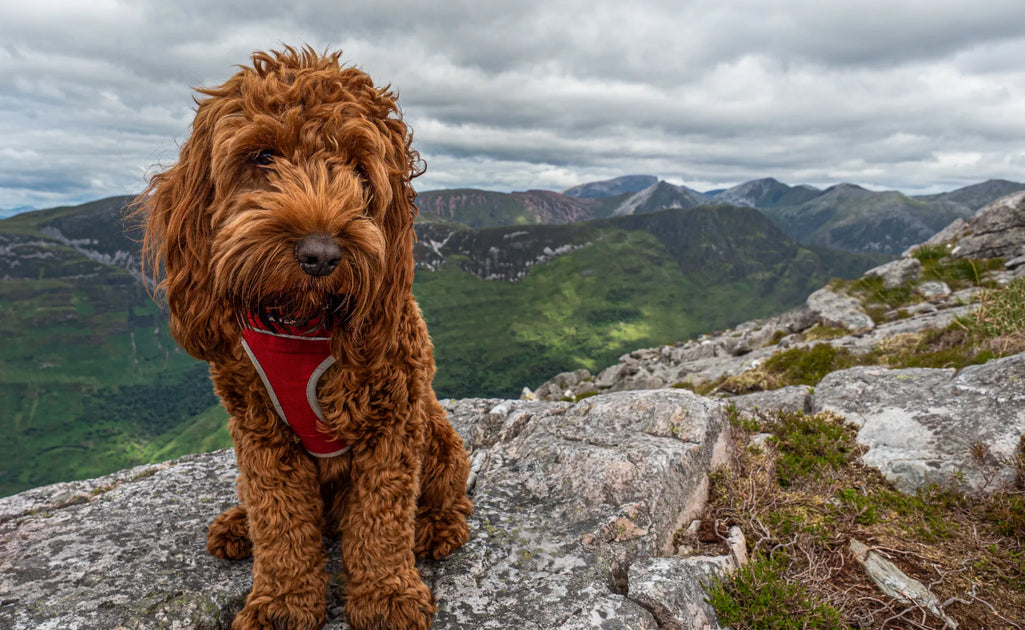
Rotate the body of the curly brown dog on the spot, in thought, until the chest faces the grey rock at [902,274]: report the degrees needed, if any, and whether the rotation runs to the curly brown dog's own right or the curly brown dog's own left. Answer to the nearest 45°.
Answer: approximately 135° to the curly brown dog's own left

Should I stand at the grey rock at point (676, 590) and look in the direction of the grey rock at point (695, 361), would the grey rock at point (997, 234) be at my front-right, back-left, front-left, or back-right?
front-right

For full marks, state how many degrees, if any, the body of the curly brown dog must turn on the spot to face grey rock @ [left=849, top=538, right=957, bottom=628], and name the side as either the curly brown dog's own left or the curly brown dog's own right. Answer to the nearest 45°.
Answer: approximately 90° to the curly brown dog's own left

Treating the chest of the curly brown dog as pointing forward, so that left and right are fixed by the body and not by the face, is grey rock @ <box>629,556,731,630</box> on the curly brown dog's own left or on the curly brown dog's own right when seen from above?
on the curly brown dog's own left

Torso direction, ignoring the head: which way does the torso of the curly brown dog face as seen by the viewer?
toward the camera

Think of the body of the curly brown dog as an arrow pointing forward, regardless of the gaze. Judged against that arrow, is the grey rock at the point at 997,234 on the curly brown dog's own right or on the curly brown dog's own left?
on the curly brown dog's own left
